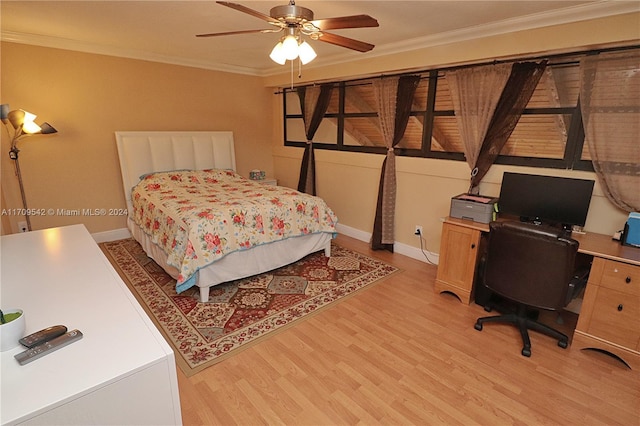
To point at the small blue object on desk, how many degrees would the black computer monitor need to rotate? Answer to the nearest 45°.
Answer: approximately 135° to its left

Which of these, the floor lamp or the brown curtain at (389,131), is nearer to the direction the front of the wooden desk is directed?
the floor lamp

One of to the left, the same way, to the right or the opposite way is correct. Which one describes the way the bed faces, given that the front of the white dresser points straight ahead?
to the right

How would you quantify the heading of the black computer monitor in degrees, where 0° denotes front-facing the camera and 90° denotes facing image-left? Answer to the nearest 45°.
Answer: approximately 45°

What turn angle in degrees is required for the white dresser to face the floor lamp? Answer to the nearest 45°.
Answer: approximately 45° to its left

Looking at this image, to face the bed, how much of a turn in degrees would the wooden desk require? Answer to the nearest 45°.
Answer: approximately 45° to its right

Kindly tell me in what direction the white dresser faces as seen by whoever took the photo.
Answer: facing away from the viewer and to the right of the viewer

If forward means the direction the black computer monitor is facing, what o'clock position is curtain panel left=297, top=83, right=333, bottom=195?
The curtain panel is roughly at 2 o'clock from the black computer monitor.

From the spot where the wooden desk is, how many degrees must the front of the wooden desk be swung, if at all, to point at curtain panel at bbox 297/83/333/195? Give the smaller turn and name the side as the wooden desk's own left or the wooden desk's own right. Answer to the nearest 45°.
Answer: approximately 45° to the wooden desk's own right
